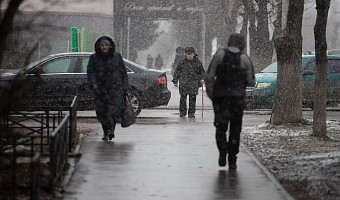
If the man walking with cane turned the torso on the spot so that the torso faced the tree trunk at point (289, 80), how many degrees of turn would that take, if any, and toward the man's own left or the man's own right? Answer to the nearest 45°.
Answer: approximately 45° to the man's own left

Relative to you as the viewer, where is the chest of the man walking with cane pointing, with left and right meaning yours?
facing the viewer

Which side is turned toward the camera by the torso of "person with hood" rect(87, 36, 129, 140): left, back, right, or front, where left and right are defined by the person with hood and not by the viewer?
front

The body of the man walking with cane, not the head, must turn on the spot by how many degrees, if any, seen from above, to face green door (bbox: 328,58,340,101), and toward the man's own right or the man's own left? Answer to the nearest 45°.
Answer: approximately 135° to the man's own left
